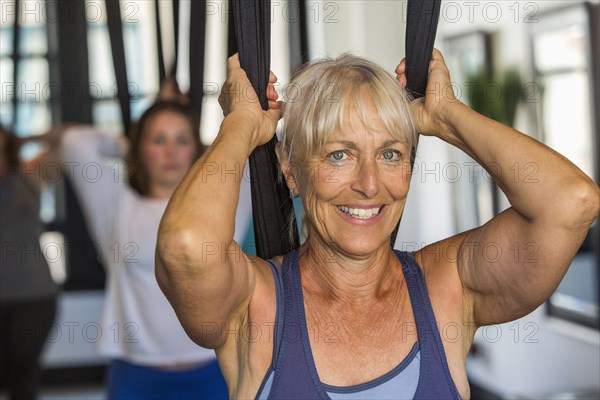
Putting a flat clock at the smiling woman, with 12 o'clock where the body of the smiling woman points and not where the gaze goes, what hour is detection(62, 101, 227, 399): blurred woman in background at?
The blurred woman in background is roughly at 5 o'clock from the smiling woman.

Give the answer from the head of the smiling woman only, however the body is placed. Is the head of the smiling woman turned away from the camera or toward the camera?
toward the camera

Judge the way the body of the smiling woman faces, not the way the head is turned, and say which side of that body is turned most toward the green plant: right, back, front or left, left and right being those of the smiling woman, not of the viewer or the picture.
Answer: back

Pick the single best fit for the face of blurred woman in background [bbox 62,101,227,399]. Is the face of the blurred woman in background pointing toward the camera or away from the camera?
toward the camera

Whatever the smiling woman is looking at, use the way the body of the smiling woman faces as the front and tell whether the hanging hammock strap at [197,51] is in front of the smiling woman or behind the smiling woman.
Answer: behind

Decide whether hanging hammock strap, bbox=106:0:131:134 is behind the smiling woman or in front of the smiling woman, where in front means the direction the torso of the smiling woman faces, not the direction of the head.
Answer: behind

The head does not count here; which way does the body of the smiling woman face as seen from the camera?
toward the camera

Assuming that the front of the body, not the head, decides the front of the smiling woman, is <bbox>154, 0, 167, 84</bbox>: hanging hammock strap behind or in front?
behind
